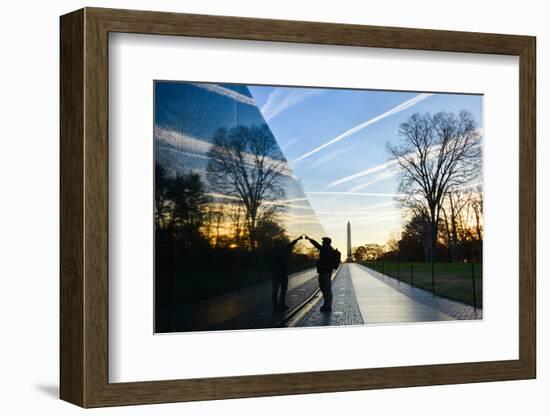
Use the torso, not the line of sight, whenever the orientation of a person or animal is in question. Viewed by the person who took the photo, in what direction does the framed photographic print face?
facing the viewer and to the right of the viewer

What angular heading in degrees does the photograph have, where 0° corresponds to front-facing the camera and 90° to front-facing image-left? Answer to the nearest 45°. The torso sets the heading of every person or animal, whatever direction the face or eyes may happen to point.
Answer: approximately 315°
